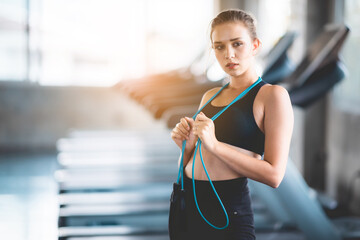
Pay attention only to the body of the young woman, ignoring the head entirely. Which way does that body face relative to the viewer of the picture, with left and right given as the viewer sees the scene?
facing the viewer and to the left of the viewer
